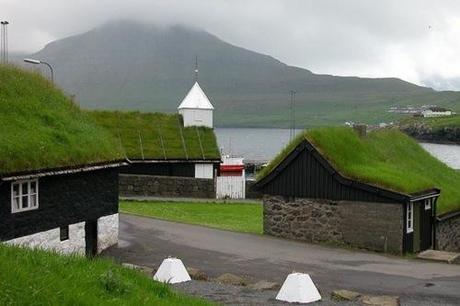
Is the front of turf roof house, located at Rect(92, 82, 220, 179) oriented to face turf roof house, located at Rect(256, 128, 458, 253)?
no

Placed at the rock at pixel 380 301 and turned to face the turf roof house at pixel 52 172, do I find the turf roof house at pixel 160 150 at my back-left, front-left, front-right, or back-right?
front-right

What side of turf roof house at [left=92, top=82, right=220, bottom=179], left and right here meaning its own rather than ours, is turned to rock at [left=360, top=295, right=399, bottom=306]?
right

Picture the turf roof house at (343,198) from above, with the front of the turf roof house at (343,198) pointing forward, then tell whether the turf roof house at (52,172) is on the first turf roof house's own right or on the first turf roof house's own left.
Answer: on the first turf roof house's own right

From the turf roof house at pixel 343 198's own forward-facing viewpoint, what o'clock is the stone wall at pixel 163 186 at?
The stone wall is roughly at 6 o'clock from the turf roof house.

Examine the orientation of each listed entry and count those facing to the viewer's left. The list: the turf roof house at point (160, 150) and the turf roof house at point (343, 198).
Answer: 0

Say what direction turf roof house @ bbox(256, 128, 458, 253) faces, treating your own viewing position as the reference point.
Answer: facing the viewer and to the right of the viewer

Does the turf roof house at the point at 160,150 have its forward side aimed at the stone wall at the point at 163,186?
yes

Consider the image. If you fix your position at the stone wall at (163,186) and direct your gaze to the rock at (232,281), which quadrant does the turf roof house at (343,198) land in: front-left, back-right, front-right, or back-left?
front-left

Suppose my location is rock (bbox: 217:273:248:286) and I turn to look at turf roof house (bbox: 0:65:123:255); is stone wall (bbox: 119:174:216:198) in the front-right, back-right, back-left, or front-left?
front-right

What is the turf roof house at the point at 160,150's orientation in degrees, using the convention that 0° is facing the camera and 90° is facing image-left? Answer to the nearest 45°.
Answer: approximately 270°
